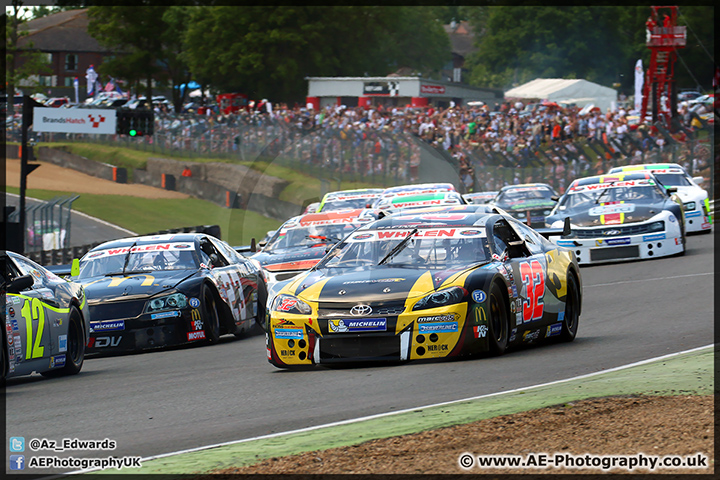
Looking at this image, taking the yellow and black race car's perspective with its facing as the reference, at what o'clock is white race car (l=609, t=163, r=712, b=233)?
The white race car is roughly at 5 o'clock from the yellow and black race car.

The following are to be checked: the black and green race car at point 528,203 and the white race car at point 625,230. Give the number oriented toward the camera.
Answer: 2

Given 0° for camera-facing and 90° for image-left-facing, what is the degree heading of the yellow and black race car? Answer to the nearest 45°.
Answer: approximately 45°

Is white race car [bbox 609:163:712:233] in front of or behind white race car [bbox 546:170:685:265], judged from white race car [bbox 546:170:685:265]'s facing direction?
behind

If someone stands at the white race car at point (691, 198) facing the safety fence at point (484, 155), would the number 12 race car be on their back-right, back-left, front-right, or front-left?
back-left

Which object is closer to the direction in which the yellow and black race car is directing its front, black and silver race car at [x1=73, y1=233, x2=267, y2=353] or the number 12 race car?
the number 12 race car

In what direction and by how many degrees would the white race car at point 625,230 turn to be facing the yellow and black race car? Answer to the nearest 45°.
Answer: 0° — it already faces it

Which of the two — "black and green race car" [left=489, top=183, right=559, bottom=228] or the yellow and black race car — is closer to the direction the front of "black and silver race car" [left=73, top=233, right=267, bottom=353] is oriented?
the yellow and black race car
